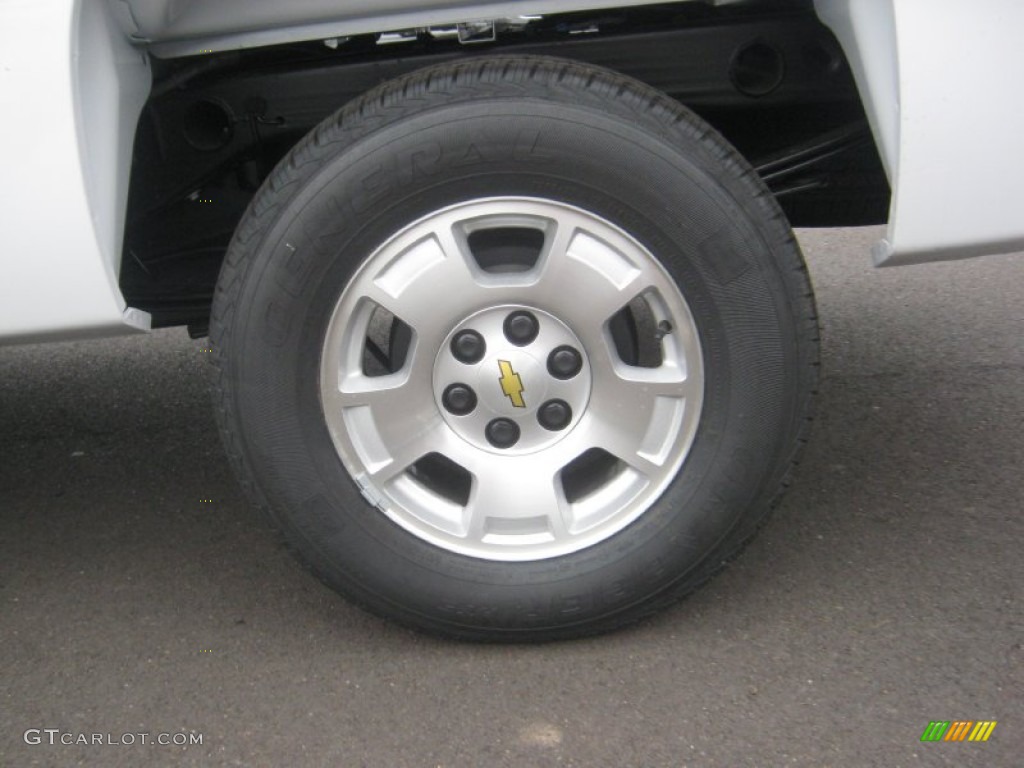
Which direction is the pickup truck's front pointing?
to the viewer's left
